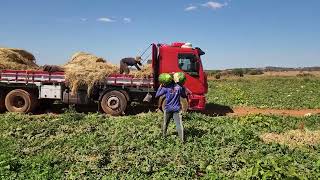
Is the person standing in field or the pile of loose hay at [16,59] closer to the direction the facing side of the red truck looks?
the person standing in field

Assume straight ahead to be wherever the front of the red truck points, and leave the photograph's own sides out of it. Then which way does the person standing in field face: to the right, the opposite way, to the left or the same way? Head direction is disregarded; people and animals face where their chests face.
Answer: to the left

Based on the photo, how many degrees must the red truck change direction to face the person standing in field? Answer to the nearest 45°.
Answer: approximately 90° to its right

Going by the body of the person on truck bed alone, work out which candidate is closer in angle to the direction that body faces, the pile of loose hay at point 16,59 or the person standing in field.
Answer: the person standing in field

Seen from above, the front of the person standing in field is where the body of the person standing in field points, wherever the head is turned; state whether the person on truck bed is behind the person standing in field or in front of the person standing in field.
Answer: in front

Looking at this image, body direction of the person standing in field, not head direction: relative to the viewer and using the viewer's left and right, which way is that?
facing away from the viewer

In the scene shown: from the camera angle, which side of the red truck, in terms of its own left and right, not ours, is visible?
right

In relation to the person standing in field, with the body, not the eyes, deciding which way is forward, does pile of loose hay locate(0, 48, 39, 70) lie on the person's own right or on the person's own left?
on the person's own left

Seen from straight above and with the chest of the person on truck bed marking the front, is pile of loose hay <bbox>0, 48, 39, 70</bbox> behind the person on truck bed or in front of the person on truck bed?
behind

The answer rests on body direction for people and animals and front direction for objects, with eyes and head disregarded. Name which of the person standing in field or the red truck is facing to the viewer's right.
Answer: the red truck

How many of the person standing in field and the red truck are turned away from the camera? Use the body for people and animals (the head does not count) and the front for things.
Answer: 1
